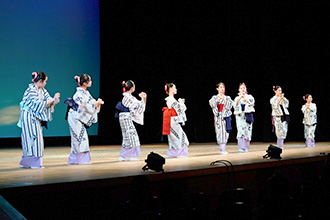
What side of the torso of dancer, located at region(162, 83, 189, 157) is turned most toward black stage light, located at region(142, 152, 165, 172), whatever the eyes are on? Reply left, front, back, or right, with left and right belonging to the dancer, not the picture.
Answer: right

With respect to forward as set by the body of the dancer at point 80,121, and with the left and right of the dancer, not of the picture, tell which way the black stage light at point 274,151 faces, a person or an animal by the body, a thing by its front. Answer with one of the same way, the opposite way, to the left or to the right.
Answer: to the left

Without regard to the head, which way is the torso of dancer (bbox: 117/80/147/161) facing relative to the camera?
to the viewer's right

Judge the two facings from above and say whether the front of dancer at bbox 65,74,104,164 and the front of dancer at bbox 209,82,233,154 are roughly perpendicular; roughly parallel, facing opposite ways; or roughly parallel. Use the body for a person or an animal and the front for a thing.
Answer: roughly perpendicular

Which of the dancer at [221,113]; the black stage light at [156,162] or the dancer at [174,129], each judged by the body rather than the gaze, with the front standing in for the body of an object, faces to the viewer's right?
the dancer at [174,129]

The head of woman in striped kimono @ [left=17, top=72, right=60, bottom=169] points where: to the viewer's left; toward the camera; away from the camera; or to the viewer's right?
to the viewer's right

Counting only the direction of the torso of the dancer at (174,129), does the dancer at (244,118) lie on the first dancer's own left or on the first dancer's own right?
on the first dancer's own left

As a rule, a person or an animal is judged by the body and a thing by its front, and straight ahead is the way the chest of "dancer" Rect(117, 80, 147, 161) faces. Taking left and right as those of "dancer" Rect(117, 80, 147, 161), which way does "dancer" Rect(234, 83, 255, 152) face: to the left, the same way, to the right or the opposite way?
to the right
